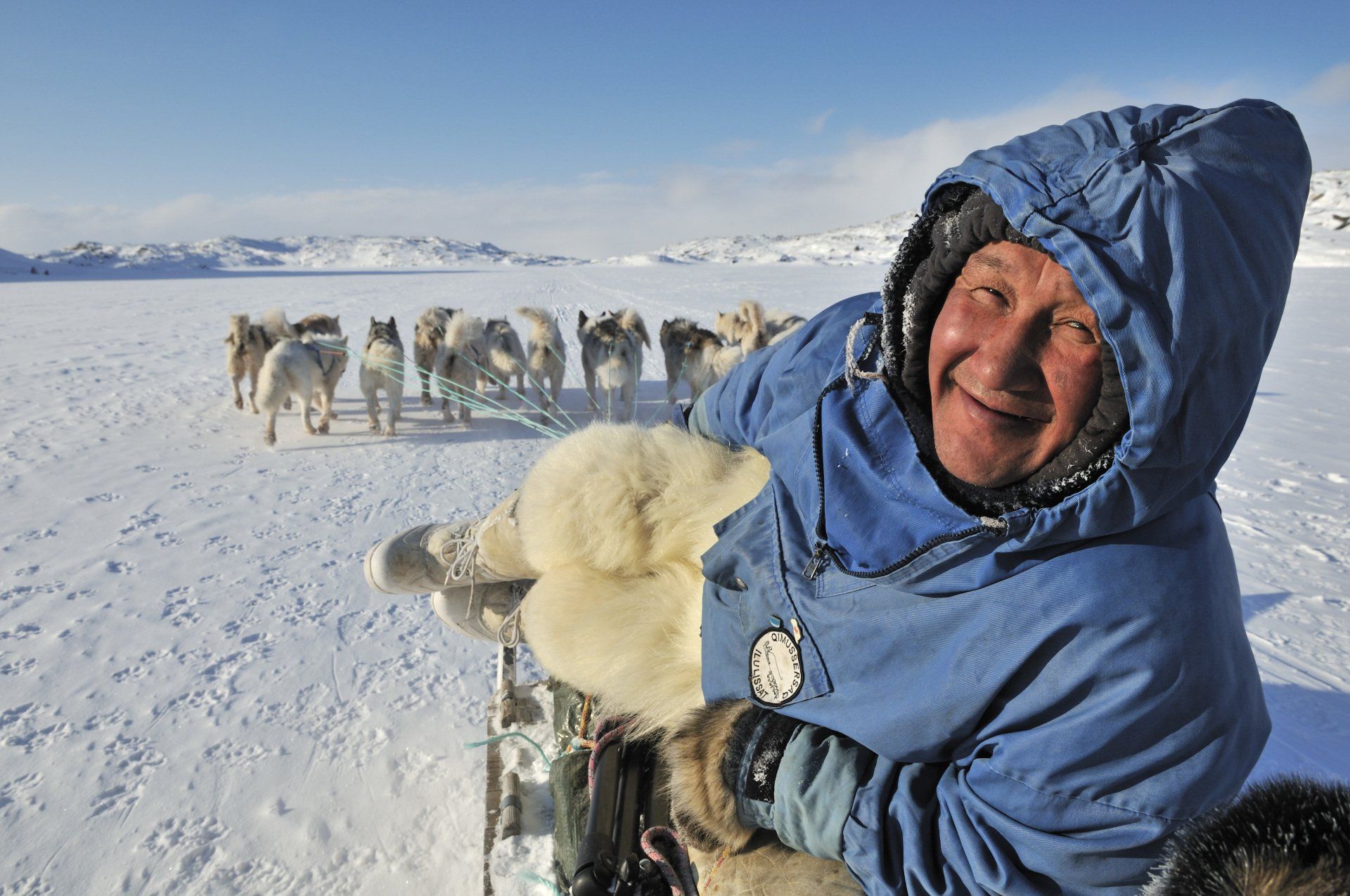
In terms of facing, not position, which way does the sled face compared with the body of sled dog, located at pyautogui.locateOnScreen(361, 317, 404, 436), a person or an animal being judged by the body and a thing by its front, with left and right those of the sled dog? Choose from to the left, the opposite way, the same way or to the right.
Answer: the same way

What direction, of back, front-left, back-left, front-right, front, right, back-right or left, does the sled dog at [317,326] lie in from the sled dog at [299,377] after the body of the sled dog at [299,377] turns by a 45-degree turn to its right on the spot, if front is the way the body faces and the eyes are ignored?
left

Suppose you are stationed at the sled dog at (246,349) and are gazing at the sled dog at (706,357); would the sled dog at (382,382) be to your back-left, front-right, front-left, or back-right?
front-right

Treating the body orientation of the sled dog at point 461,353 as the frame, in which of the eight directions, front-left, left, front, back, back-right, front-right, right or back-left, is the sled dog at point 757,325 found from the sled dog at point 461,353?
right

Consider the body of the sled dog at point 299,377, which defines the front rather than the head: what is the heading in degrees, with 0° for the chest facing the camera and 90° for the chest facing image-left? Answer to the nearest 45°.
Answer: approximately 225°

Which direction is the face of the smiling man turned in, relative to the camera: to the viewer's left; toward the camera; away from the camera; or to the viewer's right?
toward the camera

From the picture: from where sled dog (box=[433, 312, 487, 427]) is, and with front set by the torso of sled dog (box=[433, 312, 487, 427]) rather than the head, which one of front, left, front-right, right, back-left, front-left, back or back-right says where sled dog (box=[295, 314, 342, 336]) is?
front-left

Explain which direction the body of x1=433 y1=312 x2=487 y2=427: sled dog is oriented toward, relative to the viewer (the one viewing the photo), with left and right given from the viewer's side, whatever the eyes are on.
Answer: facing away from the viewer

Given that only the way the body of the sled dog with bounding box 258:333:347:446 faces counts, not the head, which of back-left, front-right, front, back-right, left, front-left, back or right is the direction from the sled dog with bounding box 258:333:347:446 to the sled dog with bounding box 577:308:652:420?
front-right

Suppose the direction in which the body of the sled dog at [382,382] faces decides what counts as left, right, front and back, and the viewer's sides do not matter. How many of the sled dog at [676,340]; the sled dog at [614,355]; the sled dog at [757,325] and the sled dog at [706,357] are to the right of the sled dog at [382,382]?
4

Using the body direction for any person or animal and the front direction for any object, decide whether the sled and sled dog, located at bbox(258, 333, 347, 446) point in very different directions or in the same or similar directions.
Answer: same or similar directions

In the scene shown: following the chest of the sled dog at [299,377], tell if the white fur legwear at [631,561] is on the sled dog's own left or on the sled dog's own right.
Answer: on the sled dog's own right

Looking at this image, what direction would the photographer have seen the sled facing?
facing away from the viewer

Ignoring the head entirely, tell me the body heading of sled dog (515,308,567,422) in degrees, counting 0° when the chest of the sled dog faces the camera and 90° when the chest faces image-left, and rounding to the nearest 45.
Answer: approximately 180°

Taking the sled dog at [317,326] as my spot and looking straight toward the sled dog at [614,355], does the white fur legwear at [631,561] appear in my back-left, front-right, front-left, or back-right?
front-right

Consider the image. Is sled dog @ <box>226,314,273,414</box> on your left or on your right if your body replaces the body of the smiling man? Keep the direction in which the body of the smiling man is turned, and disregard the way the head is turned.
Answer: on your right

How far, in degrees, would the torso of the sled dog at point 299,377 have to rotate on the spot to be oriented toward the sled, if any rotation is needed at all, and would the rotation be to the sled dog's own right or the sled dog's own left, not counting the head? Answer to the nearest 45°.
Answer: approximately 135° to the sled dog's own right

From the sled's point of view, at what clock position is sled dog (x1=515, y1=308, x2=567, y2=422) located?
The sled dog is roughly at 12 o'clock from the sled.

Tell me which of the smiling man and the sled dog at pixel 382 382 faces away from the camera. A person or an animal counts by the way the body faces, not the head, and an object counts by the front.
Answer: the sled dog

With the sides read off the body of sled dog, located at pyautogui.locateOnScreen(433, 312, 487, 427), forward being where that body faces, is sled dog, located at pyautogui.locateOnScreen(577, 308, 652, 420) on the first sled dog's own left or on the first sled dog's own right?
on the first sled dog's own right

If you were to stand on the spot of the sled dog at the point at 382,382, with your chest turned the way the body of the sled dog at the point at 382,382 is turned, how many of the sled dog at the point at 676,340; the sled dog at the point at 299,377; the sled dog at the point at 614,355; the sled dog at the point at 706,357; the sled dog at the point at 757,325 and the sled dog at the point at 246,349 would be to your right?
4
